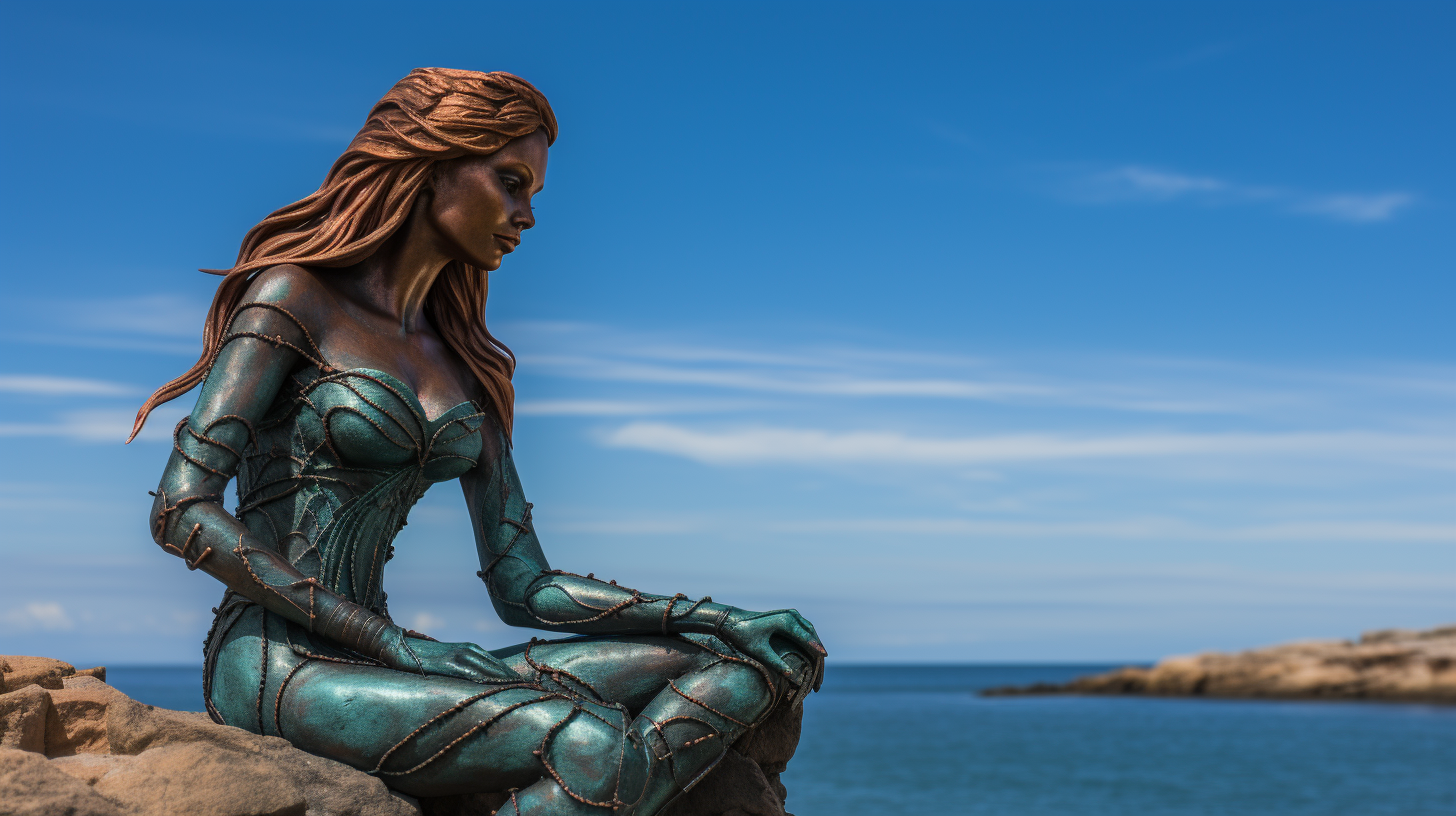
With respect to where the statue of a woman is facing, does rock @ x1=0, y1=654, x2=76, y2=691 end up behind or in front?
behind

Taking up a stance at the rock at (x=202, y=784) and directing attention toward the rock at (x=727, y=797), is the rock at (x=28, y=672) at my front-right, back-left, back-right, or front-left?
back-left

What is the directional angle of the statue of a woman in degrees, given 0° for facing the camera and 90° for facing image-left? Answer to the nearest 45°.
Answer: approximately 315°

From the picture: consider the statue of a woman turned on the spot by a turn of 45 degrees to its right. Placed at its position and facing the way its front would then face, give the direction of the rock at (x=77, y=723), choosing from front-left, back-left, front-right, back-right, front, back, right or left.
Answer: right

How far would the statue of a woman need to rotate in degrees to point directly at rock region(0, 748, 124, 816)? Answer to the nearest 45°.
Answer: approximately 90° to its right
